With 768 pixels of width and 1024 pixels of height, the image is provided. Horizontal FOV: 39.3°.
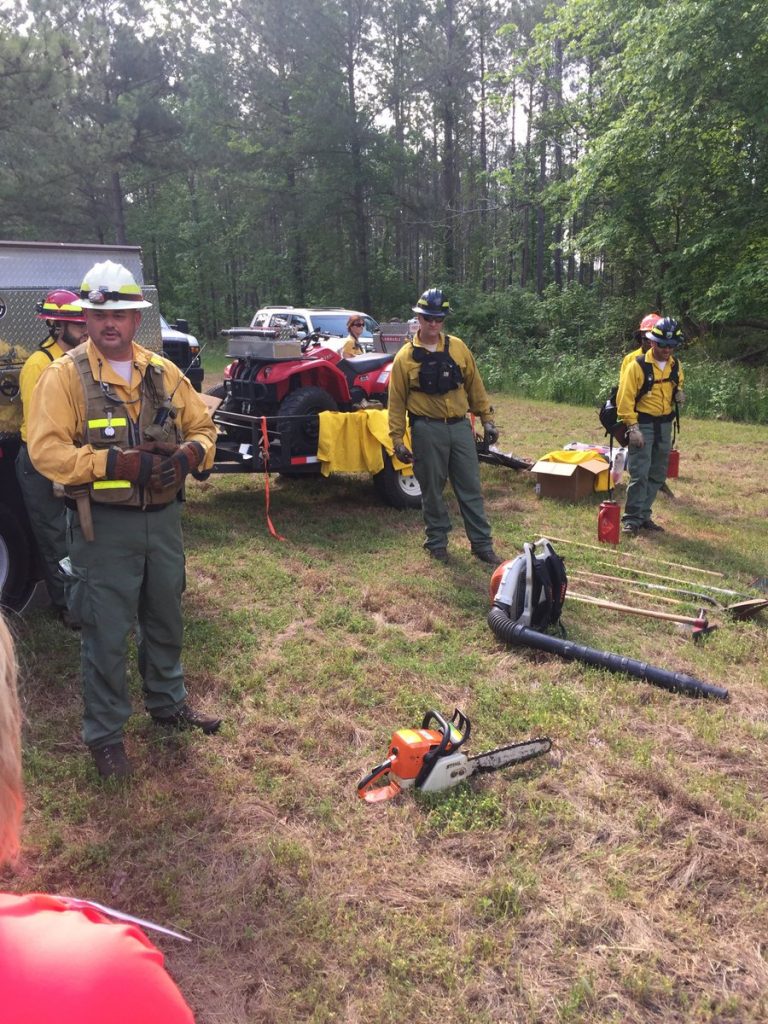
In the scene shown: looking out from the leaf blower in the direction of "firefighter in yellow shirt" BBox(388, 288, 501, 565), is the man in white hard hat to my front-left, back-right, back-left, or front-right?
back-left

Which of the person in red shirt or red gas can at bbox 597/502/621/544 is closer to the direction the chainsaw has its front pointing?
the red gas can

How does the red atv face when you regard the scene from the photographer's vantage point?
facing the viewer and to the left of the viewer

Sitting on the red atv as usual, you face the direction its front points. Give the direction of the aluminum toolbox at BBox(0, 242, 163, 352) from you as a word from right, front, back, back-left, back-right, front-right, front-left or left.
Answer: front

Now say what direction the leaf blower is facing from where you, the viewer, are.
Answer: facing to the right of the viewer

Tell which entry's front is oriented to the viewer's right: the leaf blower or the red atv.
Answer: the leaf blower

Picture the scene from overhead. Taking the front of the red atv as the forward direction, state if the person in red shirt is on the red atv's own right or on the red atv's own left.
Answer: on the red atv's own left

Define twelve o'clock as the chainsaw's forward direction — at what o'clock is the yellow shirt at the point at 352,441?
The yellow shirt is roughly at 10 o'clock from the chainsaw.

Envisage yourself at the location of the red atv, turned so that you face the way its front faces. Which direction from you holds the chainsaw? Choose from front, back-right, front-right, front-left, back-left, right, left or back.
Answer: front-left

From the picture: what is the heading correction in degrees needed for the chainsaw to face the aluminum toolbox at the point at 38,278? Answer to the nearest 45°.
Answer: approximately 90° to its left

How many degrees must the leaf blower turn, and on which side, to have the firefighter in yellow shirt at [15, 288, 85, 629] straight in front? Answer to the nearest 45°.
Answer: approximately 180°

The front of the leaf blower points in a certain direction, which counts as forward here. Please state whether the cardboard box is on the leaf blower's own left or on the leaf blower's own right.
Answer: on the leaf blower's own left
